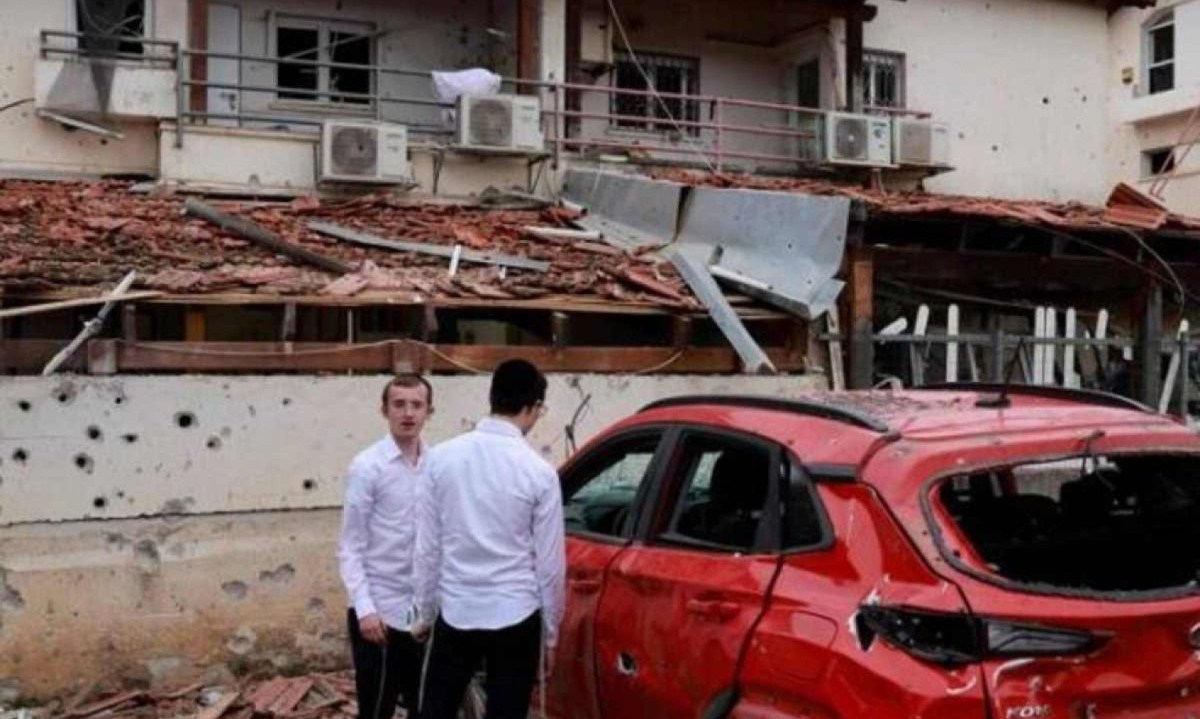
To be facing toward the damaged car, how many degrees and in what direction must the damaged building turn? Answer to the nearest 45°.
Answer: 0° — it already faces it

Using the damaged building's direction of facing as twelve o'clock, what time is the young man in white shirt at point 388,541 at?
The young man in white shirt is roughly at 12 o'clock from the damaged building.

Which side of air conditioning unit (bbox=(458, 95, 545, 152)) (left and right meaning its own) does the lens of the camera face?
front

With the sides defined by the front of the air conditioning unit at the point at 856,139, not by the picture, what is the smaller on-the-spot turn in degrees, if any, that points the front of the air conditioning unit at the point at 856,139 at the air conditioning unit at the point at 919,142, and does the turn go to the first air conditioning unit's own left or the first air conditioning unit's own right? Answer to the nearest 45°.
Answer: approximately 135° to the first air conditioning unit's own left

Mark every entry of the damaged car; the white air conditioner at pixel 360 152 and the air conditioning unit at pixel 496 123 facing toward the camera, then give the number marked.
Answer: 2

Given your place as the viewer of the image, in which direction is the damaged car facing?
facing away from the viewer and to the left of the viewer

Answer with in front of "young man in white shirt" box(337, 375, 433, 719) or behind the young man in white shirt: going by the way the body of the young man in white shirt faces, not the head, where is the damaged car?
in front

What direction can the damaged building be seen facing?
toward the camera

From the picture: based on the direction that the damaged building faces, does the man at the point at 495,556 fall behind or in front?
in front
